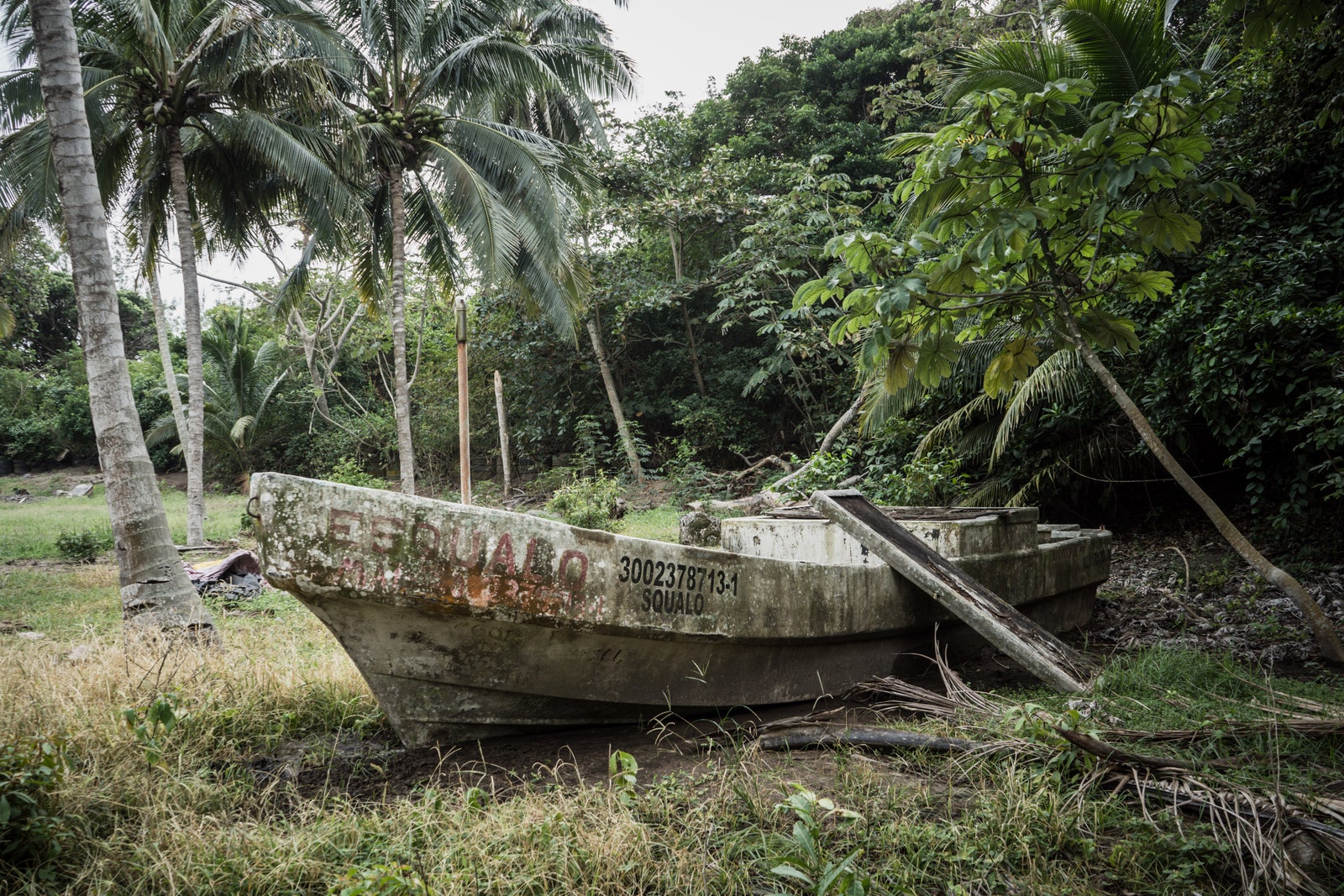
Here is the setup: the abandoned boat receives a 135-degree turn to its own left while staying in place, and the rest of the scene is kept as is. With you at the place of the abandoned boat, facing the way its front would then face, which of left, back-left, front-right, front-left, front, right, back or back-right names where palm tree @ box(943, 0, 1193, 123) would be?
front-left

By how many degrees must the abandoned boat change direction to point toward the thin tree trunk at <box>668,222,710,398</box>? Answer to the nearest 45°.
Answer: approximately 135° to its right

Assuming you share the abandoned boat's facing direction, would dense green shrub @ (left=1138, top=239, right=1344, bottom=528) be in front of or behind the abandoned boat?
behind

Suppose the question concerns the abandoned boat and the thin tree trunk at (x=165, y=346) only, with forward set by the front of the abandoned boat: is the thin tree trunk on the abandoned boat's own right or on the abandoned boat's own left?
on the abandoned boat's own right

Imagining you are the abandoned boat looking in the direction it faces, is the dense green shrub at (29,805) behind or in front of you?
in front

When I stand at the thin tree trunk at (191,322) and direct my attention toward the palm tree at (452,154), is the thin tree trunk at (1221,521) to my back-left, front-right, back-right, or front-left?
front-right

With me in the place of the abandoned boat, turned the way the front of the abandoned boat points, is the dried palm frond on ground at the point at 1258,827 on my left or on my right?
on my left

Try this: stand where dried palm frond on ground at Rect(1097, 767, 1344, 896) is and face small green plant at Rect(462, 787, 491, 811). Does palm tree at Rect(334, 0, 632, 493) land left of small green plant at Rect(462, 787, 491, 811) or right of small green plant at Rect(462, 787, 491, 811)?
right

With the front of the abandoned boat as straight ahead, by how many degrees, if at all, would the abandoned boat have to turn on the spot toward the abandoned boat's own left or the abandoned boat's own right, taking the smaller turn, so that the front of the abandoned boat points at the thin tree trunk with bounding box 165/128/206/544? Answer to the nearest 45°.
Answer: approximately 90° to the abandoned boat's own right

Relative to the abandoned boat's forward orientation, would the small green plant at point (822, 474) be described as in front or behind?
behind

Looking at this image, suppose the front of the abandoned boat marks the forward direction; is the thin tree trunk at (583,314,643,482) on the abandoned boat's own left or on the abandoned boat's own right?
on the abandoned boat's own right

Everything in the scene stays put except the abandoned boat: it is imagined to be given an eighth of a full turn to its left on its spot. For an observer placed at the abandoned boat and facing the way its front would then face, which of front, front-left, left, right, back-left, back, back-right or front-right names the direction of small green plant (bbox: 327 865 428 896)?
front

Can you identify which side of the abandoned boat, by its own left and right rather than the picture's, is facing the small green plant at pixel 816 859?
left
